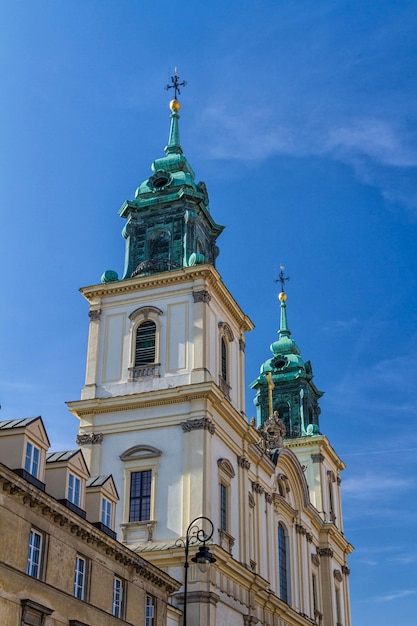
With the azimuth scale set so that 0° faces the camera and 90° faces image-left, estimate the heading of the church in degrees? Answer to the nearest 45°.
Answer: approximately 315°
